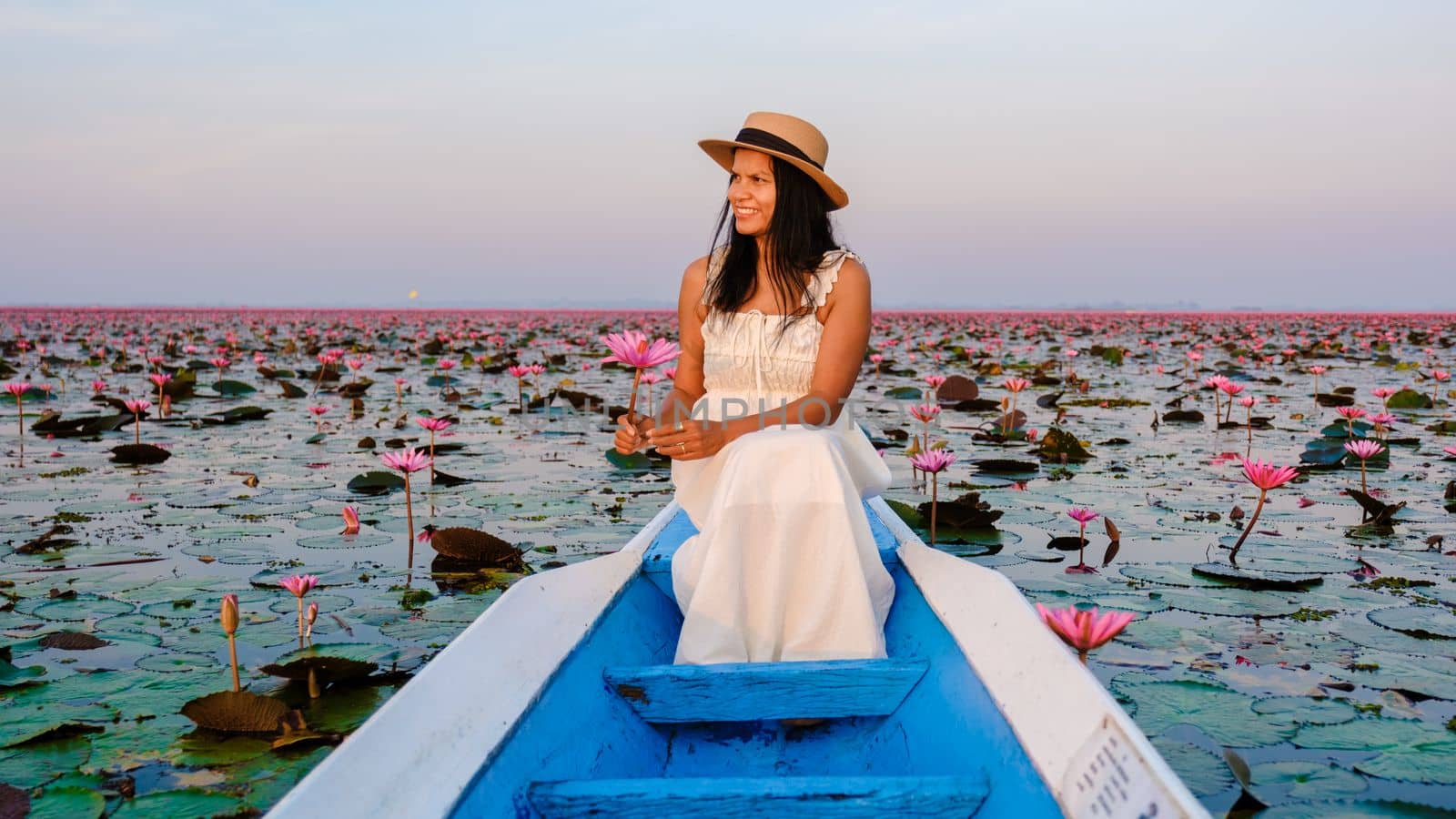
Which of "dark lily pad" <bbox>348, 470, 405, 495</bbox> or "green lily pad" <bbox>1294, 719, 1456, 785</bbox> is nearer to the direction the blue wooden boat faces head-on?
the dark lily pad

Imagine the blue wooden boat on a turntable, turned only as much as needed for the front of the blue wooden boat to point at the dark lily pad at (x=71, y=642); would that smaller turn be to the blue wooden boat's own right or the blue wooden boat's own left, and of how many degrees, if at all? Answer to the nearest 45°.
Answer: approximately 45° to the blue wooden boat's own left

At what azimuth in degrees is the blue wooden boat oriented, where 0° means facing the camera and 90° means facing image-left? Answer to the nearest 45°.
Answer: approximately 180°

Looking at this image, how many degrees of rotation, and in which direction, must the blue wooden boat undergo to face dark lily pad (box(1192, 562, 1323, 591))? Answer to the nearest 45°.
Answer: approximately 45° to its right

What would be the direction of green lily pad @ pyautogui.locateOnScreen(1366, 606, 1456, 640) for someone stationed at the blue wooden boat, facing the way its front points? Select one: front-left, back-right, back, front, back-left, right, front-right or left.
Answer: front-right

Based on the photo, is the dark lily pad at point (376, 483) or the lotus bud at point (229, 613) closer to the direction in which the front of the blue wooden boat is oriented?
the dark lily pad

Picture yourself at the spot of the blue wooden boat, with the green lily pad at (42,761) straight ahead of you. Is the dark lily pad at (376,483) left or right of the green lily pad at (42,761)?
right

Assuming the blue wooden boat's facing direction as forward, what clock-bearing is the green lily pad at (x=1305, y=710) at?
The green lily pad is roughly at 2 o'clock from the blue wooden boat.
